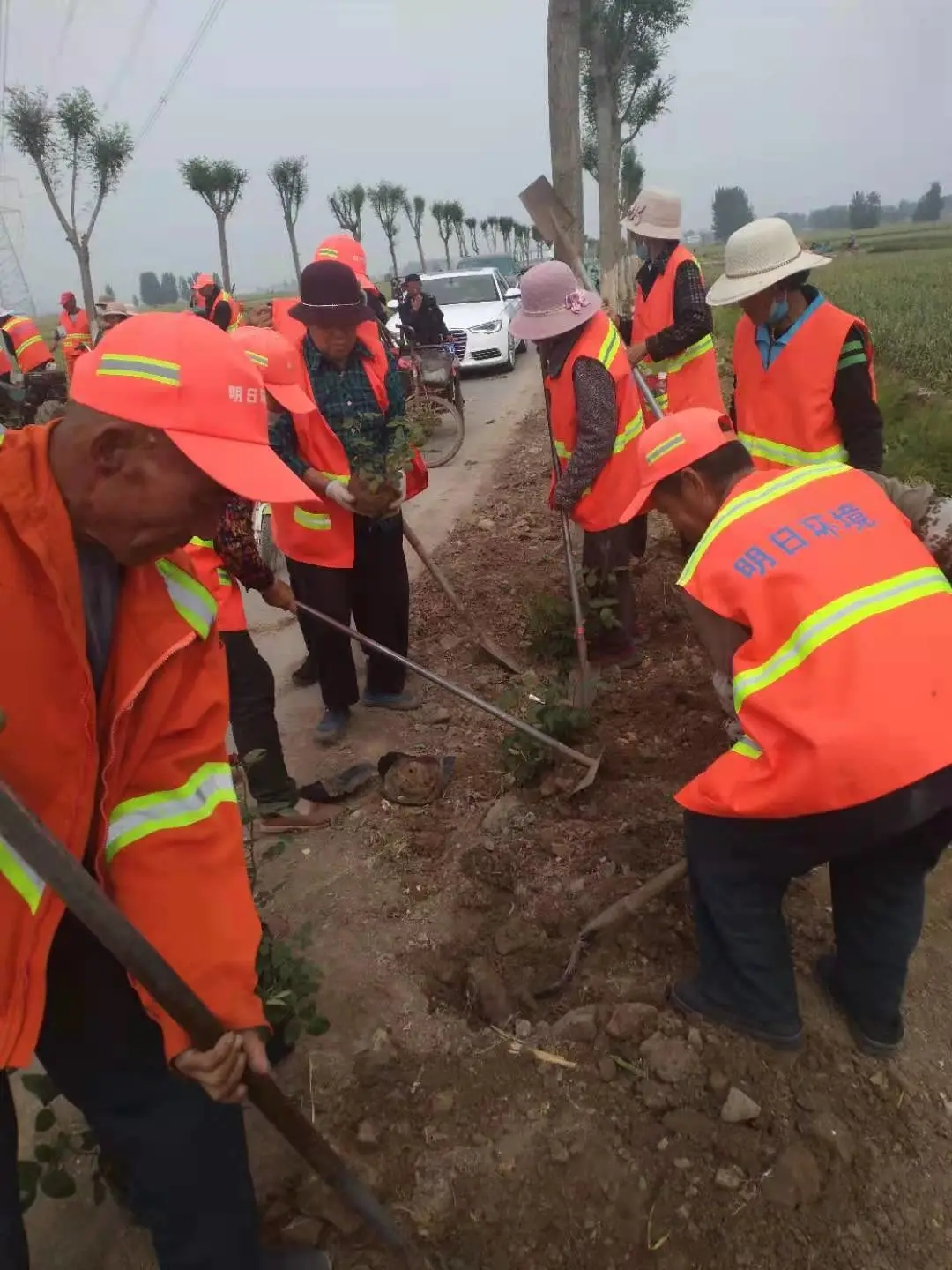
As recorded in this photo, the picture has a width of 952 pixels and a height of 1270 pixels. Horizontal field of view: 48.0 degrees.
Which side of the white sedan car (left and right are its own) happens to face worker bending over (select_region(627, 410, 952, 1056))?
front

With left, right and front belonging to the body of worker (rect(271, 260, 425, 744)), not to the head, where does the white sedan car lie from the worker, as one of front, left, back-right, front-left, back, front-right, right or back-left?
back-left

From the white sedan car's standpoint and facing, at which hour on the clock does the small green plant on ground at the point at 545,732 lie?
The small green plant on ground is roughly at 12 o'clock from the white sedan car.

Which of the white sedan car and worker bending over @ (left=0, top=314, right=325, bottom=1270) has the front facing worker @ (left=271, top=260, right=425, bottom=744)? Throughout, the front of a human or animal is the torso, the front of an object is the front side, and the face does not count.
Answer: the white sedan car

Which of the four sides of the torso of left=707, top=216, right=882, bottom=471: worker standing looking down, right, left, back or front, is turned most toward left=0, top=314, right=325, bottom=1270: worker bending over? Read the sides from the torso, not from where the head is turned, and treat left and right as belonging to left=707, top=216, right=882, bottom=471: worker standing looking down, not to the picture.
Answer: front

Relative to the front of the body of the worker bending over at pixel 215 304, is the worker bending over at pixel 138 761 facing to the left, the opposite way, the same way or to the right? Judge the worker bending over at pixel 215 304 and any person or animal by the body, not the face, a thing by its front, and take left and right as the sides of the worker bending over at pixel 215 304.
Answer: to the left

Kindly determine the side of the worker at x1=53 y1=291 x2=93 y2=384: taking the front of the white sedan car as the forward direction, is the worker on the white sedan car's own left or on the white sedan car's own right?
on the white sedan car's own right

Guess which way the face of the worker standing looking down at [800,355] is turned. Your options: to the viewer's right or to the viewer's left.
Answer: to the viewer's left

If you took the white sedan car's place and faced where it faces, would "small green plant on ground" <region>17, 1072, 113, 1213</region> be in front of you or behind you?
in front

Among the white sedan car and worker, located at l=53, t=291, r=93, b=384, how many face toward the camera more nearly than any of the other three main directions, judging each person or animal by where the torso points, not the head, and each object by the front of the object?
2

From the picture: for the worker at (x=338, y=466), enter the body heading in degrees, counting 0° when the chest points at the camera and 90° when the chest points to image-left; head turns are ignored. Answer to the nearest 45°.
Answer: approximately 315°

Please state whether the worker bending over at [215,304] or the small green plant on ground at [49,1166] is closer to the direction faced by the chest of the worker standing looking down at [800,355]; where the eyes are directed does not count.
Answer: the small green plant on ground
